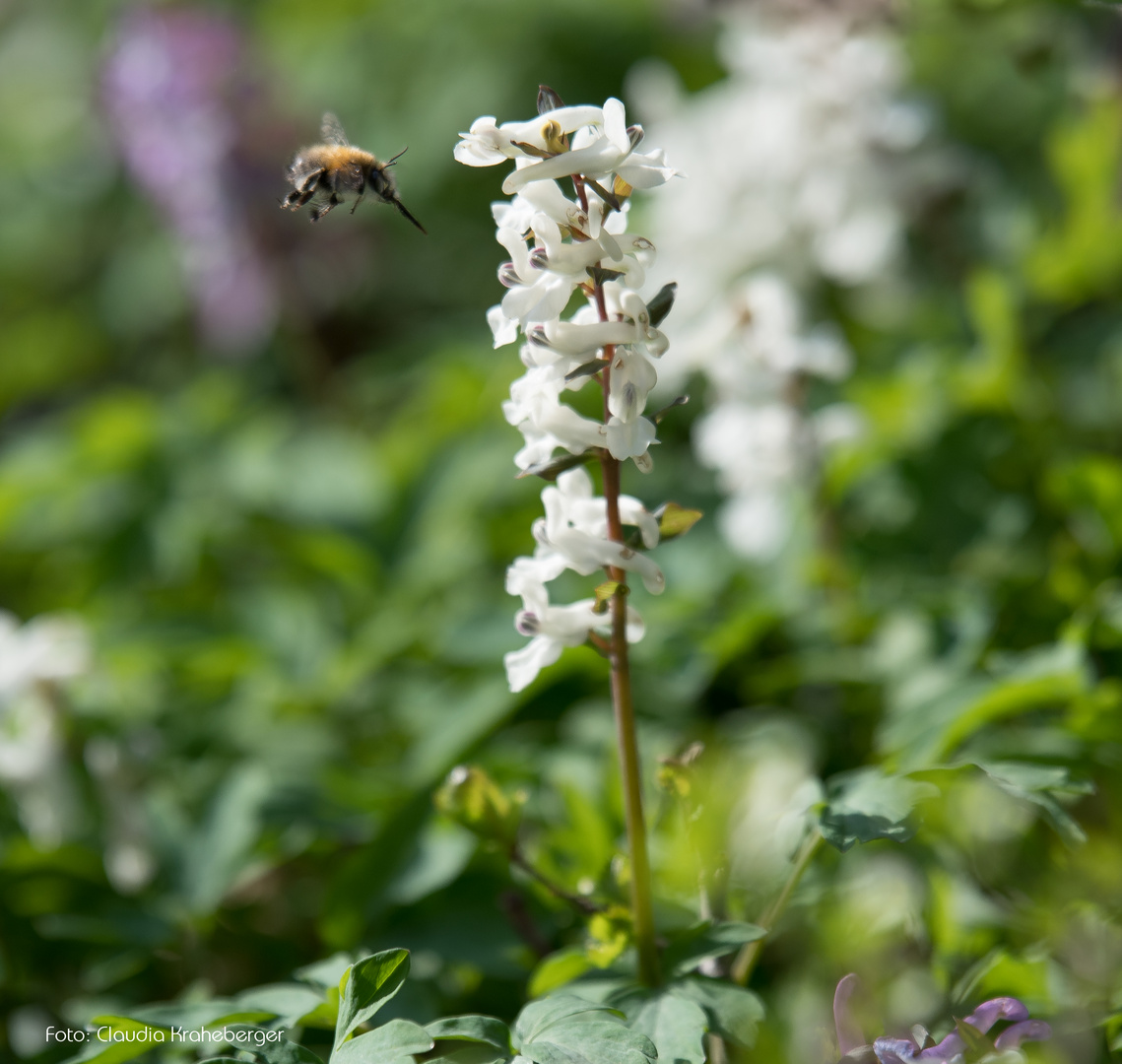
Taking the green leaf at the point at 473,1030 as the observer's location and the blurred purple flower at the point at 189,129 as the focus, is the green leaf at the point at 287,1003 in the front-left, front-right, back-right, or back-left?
front-left

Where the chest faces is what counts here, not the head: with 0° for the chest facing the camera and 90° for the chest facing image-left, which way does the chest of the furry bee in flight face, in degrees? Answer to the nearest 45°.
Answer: approximately 270°
